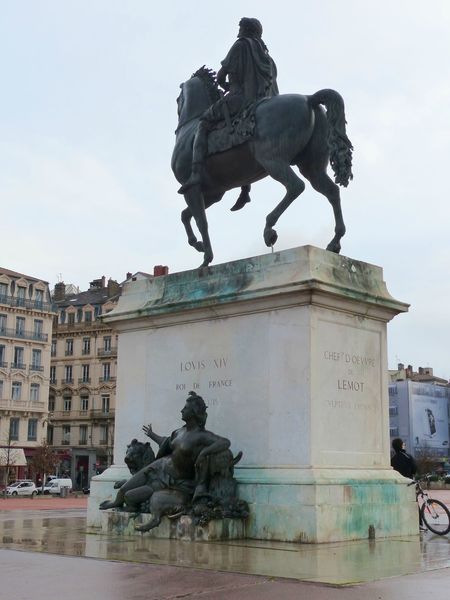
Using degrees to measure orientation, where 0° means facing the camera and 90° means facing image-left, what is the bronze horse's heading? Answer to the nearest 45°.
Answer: approximately 135°

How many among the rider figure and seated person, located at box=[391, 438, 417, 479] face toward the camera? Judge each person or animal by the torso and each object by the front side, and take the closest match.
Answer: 0

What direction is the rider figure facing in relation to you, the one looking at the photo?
facing away from the viewer and to the left of the viewer
